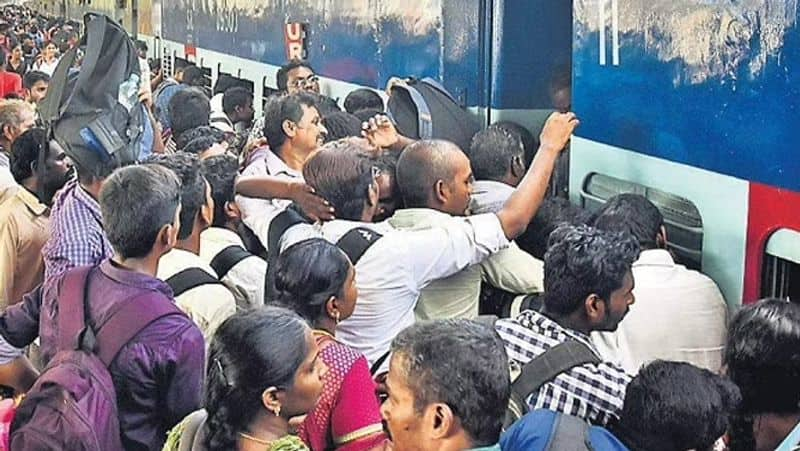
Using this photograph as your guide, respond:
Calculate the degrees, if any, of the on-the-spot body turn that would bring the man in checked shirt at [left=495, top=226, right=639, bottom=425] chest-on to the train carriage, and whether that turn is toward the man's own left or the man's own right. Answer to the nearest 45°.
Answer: approximately 45° to the man's own left

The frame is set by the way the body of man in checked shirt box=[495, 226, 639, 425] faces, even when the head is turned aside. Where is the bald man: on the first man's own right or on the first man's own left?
on the first man's own left

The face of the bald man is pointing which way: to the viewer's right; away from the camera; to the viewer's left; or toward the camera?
to the viewer's right

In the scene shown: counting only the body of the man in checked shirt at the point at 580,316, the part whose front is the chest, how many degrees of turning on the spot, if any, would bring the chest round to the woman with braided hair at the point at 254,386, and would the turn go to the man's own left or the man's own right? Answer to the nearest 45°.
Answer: approximately 180°

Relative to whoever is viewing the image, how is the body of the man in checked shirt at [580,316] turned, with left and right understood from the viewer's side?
facing away from the viewer and to the right of the viewer
